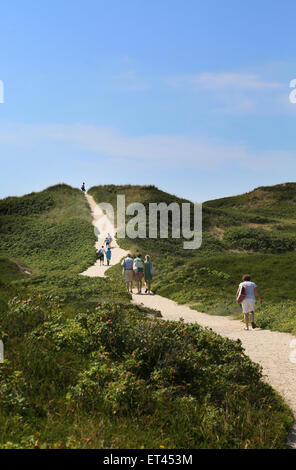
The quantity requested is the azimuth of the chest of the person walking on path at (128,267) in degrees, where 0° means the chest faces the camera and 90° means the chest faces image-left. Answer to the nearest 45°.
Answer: approximately 180°
